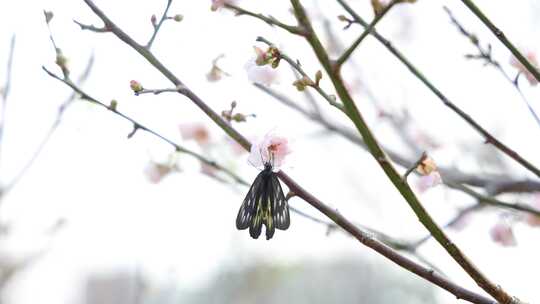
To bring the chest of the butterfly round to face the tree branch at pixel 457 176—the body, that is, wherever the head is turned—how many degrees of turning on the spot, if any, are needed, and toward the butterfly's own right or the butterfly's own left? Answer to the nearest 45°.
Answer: approximately 45° to the butterfly's own right

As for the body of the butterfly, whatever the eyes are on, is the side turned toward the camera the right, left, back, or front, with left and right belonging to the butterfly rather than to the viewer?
back
